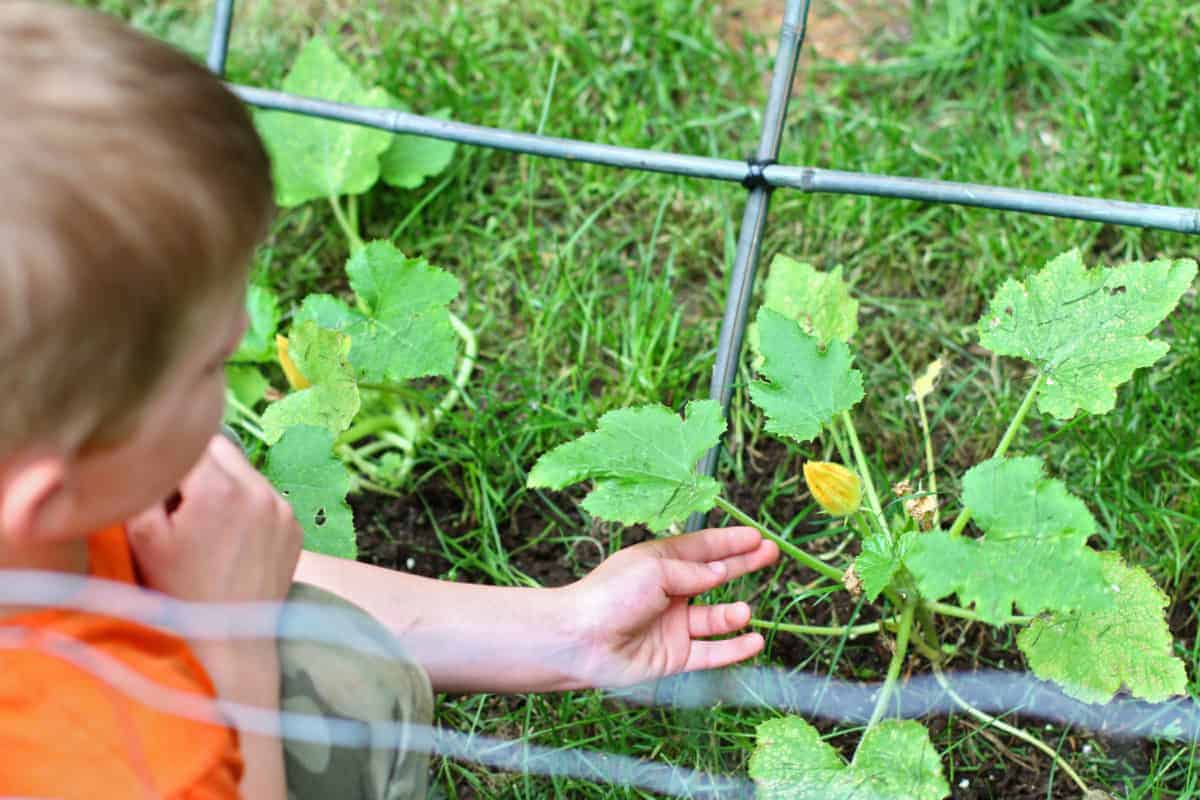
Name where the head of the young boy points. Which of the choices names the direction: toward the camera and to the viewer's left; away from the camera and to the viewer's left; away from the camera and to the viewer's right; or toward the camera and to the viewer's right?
away from the camera and to the viewer's right

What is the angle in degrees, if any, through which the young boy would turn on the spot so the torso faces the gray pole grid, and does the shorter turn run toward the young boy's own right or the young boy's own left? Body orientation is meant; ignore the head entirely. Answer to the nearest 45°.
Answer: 0° — they already face it

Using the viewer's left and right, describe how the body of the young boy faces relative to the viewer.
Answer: facing away from the viewer and to the right of the viewer

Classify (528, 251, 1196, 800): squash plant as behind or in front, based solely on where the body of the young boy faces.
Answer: in front

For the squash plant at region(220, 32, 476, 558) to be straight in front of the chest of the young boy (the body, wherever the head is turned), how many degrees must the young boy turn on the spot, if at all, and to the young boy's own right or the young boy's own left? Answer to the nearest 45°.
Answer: approximately 45° to the young boy's own left
